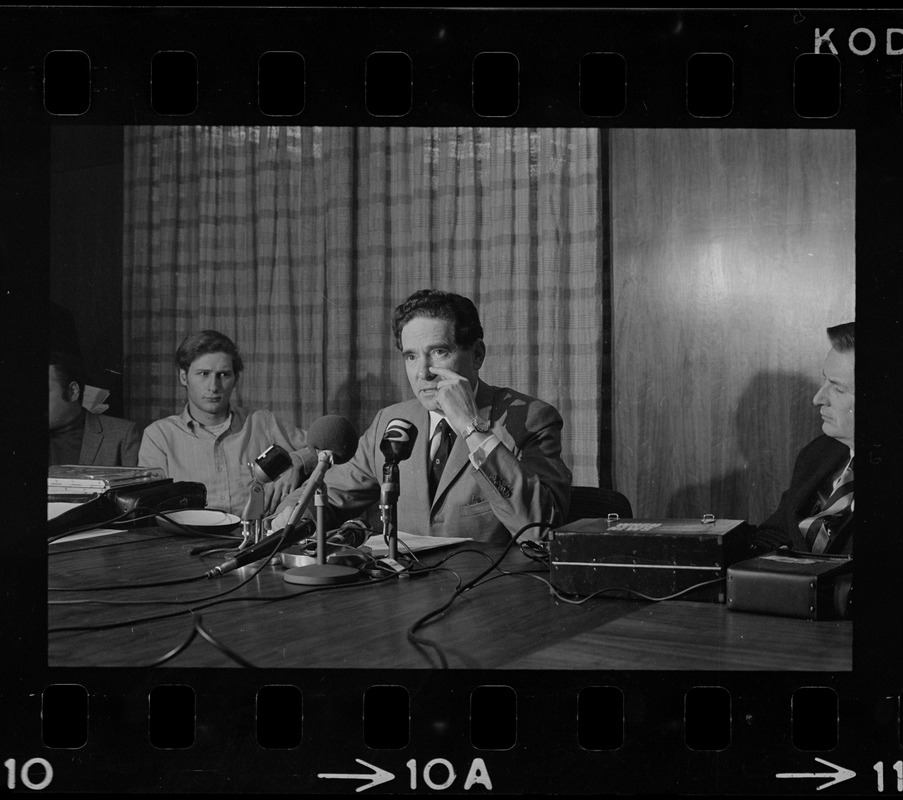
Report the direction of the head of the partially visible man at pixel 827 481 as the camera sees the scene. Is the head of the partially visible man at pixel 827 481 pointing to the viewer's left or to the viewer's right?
to the viewer's left

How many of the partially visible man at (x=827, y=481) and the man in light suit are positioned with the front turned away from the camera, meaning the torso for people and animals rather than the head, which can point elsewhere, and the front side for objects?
0

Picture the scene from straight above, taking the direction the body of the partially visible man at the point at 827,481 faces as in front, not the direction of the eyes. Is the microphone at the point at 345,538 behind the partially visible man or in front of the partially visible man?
in front

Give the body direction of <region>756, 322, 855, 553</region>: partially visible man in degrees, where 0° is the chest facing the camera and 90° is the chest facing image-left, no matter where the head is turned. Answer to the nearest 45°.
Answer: approximately 45°
